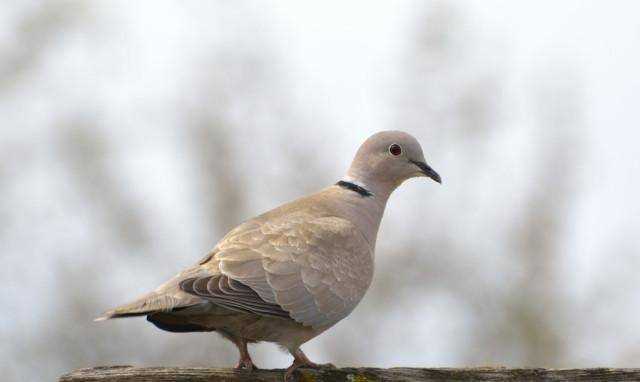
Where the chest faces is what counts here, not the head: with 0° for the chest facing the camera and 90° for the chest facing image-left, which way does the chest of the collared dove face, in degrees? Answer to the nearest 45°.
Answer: approximately 270°
